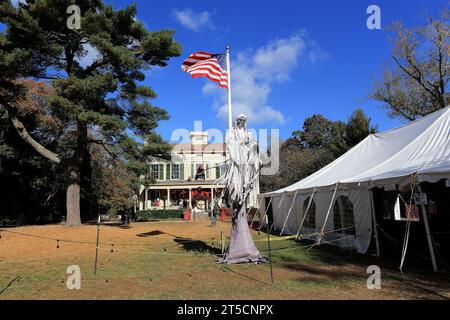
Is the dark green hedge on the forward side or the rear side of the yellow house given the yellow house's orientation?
on the forward side

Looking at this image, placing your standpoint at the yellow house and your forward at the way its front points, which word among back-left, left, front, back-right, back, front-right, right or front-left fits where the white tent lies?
front

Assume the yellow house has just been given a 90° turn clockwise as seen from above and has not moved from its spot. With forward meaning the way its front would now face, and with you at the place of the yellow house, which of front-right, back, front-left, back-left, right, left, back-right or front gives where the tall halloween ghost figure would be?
left

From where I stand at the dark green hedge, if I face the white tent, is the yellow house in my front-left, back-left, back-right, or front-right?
back-left

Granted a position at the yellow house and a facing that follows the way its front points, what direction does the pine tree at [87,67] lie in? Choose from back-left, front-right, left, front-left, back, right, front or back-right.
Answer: front

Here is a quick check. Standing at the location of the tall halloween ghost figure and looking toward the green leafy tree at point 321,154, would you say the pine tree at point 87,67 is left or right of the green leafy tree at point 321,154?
left

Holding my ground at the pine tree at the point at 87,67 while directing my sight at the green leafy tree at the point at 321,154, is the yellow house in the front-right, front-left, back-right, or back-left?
front-left

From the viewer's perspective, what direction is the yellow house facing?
toward the camera

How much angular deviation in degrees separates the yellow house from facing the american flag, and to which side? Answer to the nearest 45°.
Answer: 0° — it already faces it

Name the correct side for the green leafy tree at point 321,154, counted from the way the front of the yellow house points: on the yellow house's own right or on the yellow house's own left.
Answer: on the yellow house's own left
